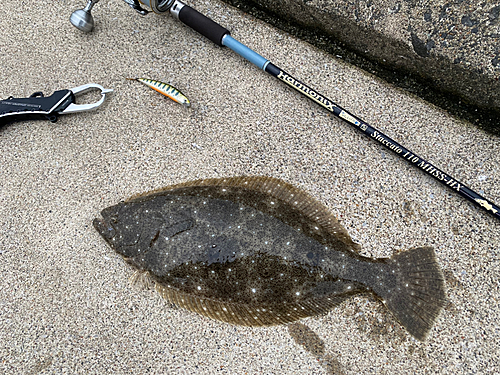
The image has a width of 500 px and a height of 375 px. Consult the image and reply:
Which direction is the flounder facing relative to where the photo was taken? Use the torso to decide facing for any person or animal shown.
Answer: to the viewer's left
